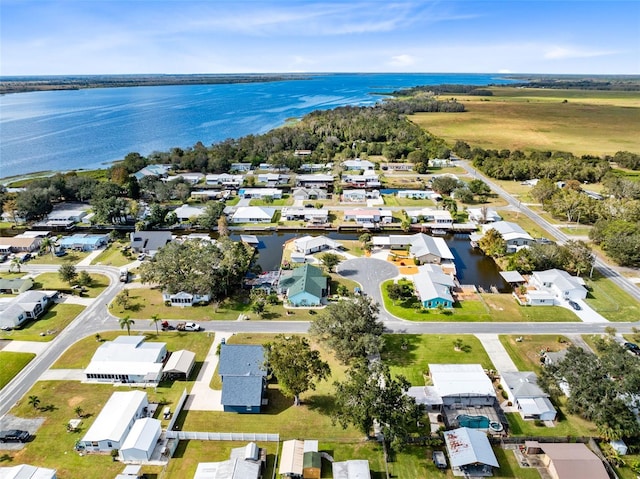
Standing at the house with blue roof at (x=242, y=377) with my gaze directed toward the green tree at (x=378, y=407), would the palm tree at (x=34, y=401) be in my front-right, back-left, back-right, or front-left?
back-right
